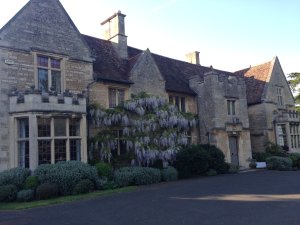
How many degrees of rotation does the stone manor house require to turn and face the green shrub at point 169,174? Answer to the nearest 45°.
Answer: approximately 45° to its left

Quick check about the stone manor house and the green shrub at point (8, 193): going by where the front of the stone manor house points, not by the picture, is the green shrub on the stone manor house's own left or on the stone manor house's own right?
on the stone manor house's own right

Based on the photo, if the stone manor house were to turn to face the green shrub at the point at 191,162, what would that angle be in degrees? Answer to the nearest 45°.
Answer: approximately 45° to its left

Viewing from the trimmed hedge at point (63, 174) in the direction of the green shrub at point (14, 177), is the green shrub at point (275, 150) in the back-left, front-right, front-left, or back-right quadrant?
back-right

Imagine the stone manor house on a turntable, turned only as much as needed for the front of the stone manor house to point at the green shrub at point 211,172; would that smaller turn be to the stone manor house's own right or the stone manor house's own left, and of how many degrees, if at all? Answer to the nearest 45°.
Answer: approximately 45° to the stone manor house's own left

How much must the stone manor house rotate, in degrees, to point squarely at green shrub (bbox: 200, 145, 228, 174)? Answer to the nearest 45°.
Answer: approximately 45° to its left

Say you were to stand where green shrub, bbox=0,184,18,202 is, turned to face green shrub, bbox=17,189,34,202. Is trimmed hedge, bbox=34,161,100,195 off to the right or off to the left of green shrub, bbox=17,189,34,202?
left

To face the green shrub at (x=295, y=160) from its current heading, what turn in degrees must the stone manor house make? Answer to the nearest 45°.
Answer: approximately 90° to its left

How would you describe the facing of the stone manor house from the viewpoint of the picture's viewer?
facing the viewer and to the right of the viewer
